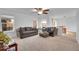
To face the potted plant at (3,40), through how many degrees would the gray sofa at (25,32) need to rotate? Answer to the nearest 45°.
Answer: approximately 90° to its right

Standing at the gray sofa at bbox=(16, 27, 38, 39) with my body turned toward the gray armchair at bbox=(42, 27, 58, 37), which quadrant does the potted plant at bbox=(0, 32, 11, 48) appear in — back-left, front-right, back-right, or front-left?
back-right

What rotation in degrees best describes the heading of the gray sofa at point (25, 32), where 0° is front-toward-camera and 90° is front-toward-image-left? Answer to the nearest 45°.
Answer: approximately 315°

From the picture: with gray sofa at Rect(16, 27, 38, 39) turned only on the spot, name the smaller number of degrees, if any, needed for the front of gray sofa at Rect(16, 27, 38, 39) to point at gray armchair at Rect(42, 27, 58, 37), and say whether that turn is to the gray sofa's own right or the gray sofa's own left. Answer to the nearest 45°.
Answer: approximately 45° to the gray sofa's own left
